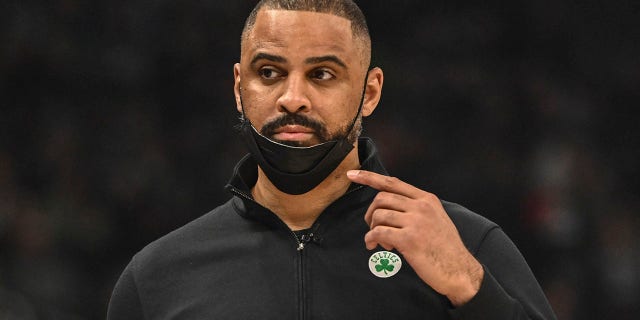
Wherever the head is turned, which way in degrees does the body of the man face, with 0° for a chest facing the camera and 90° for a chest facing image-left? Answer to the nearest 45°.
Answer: approximately 0°
